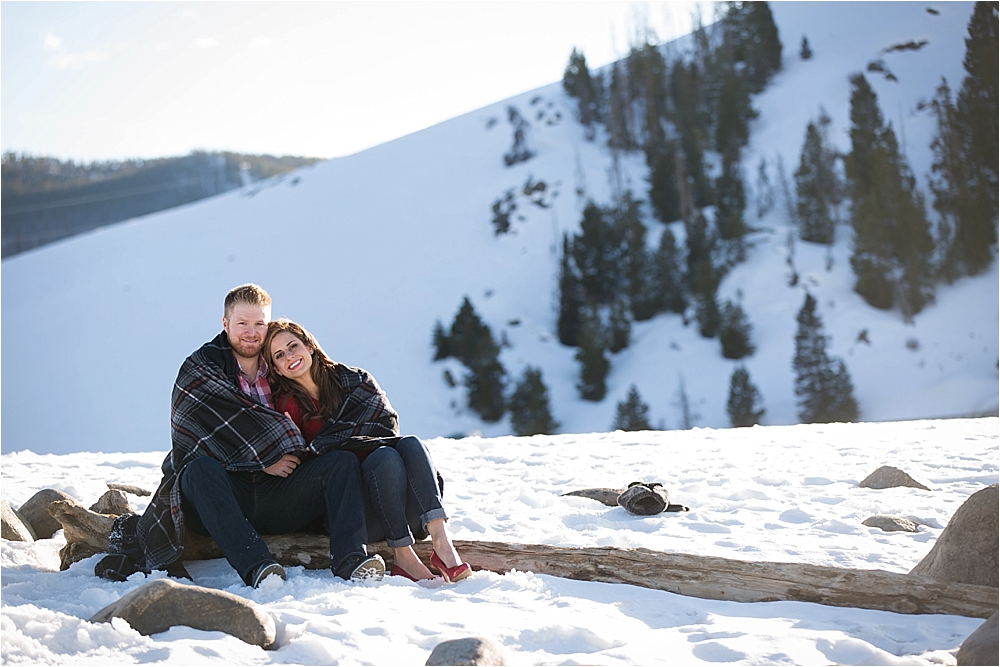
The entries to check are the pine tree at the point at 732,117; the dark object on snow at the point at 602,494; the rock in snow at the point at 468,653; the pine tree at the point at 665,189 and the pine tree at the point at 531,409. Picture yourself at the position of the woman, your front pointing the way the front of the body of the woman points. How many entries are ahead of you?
1

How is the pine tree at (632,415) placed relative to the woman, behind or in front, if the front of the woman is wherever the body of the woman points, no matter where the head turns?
behind

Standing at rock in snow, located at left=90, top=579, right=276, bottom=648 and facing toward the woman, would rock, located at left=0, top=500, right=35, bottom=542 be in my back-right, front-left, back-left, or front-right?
front-left

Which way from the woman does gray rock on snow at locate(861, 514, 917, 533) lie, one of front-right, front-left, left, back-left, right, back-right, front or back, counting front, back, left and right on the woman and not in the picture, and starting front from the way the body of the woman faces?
left

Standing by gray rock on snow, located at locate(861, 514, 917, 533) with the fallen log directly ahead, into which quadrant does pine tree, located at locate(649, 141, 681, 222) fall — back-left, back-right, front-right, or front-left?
back-right

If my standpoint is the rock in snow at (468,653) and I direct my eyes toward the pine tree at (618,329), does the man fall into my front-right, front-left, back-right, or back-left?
front-left

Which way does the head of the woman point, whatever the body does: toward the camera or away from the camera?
toward the camera

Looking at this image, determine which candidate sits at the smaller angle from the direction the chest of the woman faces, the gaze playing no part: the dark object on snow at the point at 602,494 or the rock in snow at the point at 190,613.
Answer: the rock in snow

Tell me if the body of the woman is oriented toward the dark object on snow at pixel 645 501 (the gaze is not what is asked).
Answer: no

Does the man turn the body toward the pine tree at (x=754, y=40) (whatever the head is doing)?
no

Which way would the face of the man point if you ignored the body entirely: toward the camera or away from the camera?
toward the camera

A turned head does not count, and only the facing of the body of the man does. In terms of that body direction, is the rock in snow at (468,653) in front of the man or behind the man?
in front

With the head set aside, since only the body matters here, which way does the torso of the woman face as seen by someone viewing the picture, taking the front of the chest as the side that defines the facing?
toward the camera

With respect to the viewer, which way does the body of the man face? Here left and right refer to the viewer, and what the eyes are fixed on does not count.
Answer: facing the viewer and to the right of the viewer

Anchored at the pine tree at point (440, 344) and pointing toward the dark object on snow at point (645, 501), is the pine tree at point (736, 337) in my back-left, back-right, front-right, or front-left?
front-left

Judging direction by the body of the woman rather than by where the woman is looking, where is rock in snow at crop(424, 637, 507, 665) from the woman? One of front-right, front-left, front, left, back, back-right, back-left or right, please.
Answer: front

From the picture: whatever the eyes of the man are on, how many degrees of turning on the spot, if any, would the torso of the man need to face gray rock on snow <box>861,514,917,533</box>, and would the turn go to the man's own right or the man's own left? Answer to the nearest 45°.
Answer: approximately 45° to the man's own left

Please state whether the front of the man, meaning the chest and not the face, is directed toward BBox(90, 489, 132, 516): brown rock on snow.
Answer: no
